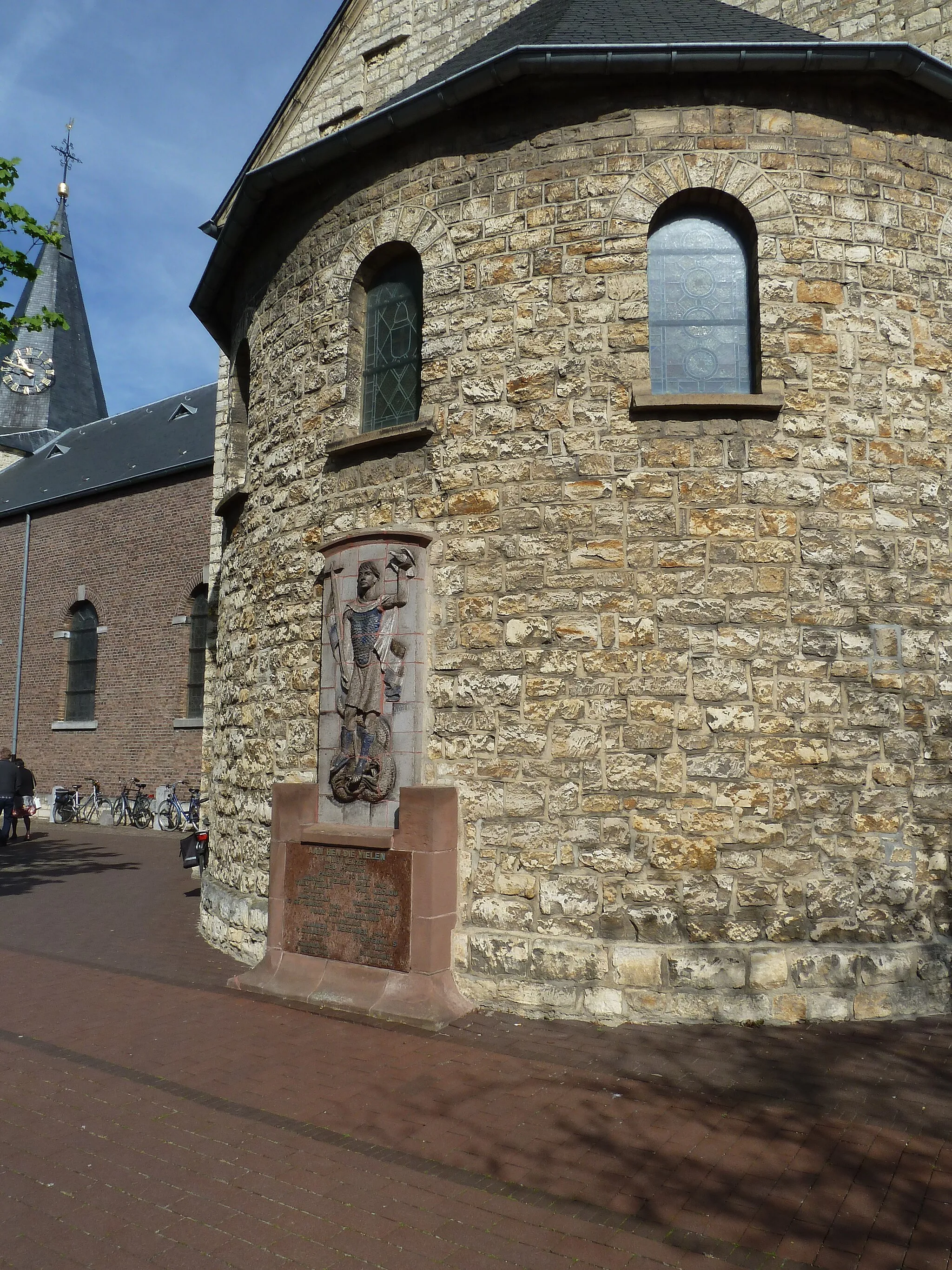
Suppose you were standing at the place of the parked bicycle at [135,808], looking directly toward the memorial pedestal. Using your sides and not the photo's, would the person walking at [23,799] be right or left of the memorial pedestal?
right

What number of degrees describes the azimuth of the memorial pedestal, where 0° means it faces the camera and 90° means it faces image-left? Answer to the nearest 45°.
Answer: approximately 45°

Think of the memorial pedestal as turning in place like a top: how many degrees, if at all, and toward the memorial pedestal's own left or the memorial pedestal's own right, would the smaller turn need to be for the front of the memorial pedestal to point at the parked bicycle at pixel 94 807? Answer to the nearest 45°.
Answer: approximately 135° to the memorial pedestal's own right

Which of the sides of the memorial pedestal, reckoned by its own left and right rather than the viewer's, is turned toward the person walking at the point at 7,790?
right

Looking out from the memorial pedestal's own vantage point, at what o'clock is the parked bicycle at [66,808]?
The parked bicycle is roughly at 4 o'clock from the memorial pedestal.

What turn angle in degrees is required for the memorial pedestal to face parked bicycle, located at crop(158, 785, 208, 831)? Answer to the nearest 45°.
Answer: approximately 135° to its right

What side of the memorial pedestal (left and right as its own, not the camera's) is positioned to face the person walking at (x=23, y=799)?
right
